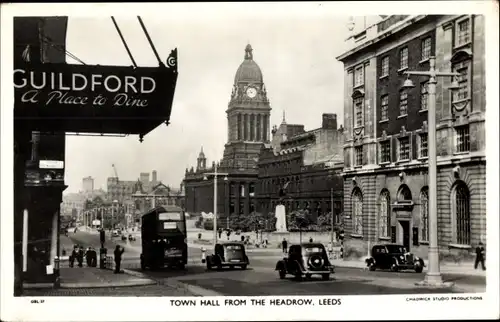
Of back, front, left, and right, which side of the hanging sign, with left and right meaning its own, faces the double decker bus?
back

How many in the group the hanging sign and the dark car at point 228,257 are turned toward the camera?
1
